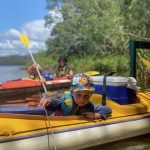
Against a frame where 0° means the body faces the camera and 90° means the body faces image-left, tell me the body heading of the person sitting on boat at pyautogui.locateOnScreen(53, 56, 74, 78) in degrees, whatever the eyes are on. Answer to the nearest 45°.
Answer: approximately 0°

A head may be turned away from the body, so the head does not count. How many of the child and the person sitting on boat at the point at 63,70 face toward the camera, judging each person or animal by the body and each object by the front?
2

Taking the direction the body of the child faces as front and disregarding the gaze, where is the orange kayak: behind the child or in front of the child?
behind

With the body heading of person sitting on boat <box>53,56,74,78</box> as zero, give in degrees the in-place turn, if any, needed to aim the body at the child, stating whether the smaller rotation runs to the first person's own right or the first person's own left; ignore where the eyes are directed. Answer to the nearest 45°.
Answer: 0° — they already face them

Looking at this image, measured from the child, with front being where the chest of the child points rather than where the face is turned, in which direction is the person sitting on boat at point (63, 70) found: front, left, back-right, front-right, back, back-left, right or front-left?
back

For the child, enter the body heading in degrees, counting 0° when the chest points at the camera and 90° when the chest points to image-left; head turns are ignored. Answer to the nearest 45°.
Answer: approximately 0°

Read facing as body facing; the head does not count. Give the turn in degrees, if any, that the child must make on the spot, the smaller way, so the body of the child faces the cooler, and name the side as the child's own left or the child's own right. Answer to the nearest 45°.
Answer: approximately 135° to the child's own left
